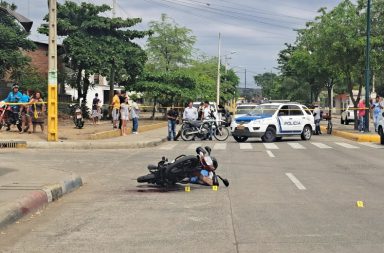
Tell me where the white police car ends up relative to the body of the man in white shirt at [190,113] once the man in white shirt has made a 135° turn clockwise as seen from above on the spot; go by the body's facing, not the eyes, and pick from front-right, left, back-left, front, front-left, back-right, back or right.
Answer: back-right

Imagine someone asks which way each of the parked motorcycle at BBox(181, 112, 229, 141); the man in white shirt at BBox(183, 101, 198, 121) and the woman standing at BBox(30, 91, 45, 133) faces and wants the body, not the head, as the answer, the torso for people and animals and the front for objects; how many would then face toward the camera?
2

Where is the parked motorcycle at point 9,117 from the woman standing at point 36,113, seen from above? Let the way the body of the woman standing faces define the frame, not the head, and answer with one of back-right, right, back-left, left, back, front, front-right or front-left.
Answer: right

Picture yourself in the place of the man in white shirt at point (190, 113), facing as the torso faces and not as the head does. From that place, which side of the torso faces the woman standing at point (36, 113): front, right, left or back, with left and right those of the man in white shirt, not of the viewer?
right

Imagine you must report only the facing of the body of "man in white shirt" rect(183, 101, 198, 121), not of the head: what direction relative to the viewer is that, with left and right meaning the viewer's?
facing the viewer

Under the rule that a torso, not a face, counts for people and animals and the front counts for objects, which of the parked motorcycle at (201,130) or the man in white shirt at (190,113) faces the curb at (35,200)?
the man in white shirt

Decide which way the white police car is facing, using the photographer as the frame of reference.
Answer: facing the viewer and to the left of the viewer

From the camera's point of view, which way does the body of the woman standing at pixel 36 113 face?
toward the camera

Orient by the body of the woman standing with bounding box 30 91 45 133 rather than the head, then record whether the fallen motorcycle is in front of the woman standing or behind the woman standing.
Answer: in front

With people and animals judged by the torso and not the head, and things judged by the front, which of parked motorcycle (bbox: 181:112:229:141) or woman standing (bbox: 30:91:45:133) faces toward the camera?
the woman standing
